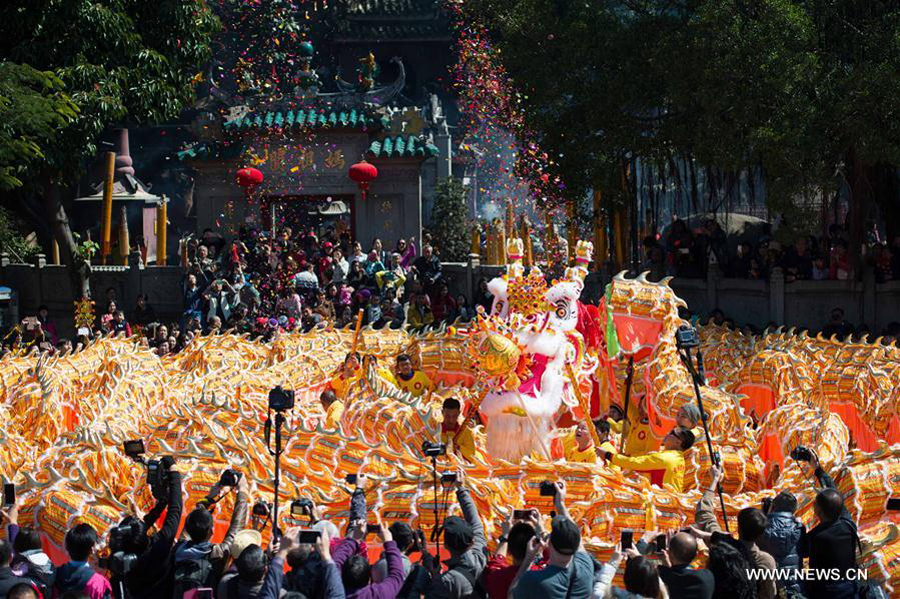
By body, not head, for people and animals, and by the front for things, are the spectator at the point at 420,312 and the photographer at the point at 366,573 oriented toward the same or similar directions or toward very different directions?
very different directions

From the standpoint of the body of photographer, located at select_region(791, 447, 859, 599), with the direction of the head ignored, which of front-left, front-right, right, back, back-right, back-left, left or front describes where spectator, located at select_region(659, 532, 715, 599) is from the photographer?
back-left

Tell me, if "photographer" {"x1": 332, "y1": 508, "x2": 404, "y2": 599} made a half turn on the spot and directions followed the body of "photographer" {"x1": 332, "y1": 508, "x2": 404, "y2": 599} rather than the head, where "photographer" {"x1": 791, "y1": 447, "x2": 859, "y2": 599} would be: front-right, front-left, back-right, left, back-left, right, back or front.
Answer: left

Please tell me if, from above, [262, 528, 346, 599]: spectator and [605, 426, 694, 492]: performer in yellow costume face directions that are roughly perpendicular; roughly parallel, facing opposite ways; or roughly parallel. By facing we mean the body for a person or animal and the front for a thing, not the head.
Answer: roughly perpendicular

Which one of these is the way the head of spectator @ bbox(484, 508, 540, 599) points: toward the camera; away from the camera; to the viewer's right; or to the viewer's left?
away from the camera

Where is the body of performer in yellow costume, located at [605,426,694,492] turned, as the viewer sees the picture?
to the viewer's left

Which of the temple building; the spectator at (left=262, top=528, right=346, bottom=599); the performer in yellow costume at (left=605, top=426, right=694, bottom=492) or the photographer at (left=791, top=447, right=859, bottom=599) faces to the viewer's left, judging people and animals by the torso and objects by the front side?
the performer in yellow costume

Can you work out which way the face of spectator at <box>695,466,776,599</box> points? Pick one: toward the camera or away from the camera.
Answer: away from the camera

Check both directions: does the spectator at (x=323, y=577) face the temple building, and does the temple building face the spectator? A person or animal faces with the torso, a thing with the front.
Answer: yes

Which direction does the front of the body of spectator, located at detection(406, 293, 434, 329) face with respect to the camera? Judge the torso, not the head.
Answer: toward the camera

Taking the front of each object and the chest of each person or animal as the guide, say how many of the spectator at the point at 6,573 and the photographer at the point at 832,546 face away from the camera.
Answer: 2

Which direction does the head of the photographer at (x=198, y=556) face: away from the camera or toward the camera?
away from the camera

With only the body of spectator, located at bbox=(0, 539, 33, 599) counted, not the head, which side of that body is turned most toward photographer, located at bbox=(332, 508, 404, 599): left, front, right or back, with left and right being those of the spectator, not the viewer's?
right

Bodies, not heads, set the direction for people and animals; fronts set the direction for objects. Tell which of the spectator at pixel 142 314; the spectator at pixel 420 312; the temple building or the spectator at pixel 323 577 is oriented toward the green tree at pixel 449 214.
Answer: the spectator at pixel 323 577

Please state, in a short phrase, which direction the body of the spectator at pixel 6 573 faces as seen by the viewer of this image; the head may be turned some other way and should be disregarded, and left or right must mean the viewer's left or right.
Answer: facing away from the viewer

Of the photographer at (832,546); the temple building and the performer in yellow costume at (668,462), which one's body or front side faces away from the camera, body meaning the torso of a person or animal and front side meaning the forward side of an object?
the photographer

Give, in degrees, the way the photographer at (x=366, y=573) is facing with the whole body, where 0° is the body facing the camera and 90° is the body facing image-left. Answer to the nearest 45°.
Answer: approximately 180°

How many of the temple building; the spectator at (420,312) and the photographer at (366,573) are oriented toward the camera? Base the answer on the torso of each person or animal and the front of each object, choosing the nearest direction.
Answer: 2

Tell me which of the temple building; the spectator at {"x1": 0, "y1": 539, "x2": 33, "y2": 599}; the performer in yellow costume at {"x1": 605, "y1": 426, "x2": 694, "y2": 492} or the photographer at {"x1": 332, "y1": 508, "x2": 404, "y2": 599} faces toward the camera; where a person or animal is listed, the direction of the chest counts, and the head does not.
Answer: the temple building

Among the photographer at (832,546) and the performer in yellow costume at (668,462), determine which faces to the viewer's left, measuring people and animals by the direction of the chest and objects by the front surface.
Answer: the performer in yellow costume

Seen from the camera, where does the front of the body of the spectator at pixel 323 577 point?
away from the camera
